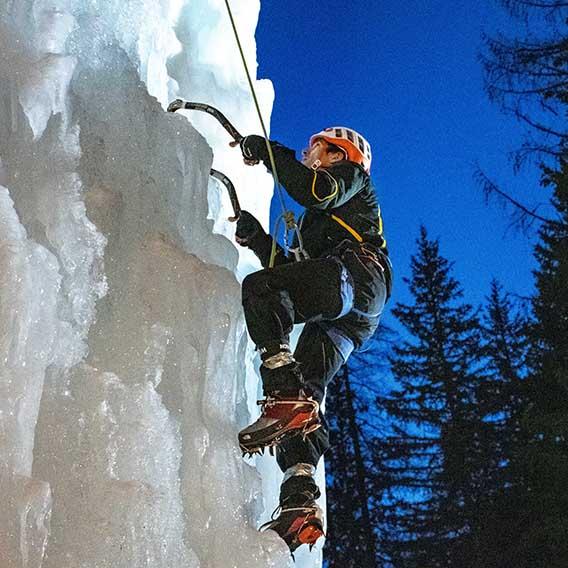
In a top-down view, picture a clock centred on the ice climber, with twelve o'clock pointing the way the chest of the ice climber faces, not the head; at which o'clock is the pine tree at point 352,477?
The pine tree is roughly at 3 o'clock from the ice climber.

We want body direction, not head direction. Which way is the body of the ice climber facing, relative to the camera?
to the viewer's left

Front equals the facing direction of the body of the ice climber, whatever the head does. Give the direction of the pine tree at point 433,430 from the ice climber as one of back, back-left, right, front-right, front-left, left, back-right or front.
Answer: right

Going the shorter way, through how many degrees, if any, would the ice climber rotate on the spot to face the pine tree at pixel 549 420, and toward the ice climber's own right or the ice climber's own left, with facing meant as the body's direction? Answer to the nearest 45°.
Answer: approximately 90° to the ice climber's own right

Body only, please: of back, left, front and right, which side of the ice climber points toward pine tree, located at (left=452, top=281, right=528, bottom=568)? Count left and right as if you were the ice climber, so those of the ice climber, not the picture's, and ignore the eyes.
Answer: right
